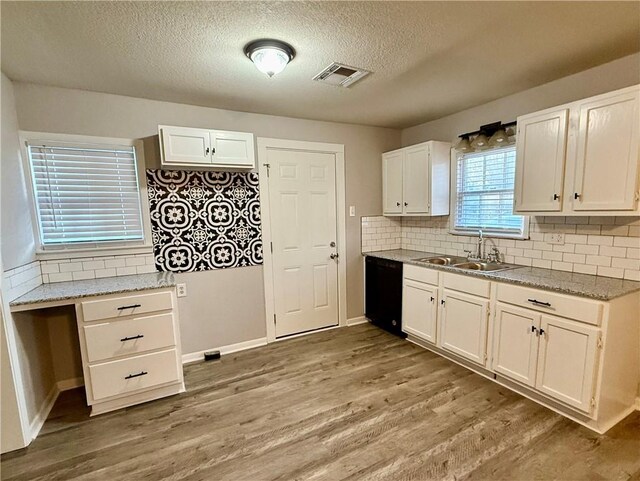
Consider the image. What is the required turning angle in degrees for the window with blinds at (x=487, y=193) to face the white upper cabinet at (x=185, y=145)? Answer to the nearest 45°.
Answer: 0° — it already faces it

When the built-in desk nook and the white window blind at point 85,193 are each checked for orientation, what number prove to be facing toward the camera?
2

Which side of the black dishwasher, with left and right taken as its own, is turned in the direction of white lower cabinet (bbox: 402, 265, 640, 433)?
left

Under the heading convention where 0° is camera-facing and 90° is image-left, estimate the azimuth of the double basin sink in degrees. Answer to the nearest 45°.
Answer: approximately 45°

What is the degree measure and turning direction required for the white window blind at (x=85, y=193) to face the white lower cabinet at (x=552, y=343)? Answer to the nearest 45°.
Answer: approximately 45° to its left

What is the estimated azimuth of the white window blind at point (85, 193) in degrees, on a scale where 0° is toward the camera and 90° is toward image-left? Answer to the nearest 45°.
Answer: approximately 0°

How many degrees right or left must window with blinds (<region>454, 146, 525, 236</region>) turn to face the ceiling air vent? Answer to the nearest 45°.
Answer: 0° — it already faces it

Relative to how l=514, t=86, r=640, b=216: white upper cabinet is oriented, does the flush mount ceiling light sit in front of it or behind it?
in front

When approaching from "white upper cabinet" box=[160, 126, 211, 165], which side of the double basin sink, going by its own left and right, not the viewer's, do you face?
front

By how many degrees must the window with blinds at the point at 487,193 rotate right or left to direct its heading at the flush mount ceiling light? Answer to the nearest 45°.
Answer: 0° — it already faces it

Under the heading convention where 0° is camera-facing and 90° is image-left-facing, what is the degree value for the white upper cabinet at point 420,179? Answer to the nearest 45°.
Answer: approximately 45°
